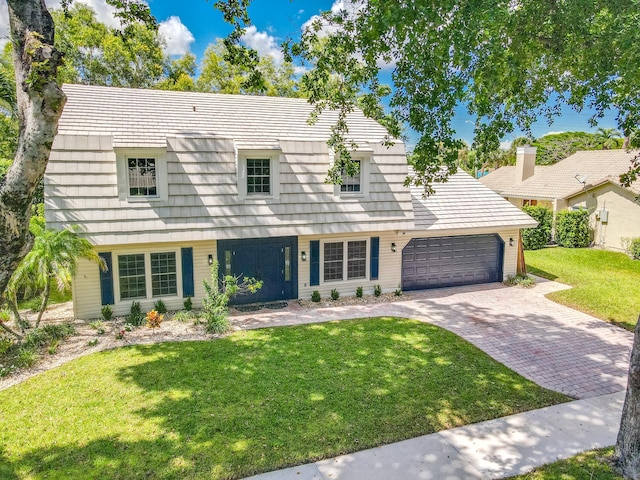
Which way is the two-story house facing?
toward the camera

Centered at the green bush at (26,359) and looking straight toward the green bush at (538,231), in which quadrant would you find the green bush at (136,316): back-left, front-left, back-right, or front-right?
front-left

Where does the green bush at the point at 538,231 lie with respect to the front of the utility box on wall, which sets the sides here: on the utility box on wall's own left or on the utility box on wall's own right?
on the utility box on wall's own right

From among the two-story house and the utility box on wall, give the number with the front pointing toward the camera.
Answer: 2

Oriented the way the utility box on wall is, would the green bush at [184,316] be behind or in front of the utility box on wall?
in front

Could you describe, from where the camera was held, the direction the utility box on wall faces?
facing the viewer

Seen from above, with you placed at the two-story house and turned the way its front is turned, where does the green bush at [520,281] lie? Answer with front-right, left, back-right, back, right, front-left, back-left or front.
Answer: left

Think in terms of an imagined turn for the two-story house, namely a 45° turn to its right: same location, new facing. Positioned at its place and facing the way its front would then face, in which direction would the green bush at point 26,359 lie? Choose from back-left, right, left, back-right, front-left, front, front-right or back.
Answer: front

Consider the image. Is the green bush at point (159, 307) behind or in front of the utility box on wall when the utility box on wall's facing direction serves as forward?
in front

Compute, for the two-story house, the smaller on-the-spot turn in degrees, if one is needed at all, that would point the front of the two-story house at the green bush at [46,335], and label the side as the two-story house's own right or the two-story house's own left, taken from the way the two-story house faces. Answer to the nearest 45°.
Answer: approximately 45° to the two-story house's own right
